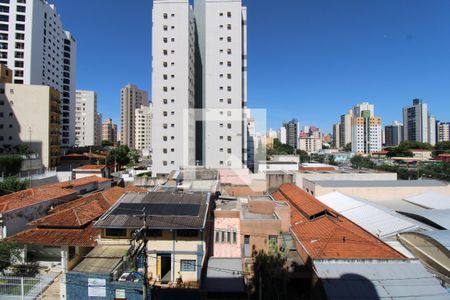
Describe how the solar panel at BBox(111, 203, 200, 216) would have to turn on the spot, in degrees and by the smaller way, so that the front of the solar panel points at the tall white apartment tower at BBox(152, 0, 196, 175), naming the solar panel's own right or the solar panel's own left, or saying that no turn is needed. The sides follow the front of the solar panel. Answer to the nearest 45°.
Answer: approximately 180°

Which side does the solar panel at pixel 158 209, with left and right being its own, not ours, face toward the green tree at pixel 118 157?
back

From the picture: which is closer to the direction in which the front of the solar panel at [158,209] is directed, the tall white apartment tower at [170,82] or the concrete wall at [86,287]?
the concrete wall

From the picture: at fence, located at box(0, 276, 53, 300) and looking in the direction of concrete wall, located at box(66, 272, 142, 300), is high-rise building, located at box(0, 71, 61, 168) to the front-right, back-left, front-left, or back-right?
back-left

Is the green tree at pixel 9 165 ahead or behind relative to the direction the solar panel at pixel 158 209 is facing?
behind

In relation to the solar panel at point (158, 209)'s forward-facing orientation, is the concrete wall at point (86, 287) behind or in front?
in front

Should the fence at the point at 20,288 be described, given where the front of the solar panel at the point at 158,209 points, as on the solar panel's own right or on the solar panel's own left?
on the solar panel's own right

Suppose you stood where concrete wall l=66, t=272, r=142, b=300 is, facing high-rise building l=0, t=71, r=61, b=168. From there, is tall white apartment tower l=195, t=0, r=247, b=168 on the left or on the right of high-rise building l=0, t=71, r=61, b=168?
right

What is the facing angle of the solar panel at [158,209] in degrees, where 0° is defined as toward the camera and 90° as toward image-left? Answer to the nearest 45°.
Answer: approximately 0°

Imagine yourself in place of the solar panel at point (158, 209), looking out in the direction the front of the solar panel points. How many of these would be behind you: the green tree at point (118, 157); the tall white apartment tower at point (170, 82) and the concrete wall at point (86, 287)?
2

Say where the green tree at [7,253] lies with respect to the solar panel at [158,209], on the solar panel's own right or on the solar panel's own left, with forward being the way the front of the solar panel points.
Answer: on the solar panel's own right

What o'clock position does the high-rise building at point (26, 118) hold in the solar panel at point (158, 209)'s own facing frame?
The high-rise building is roughly at 5 o'clock from the solar panel.
